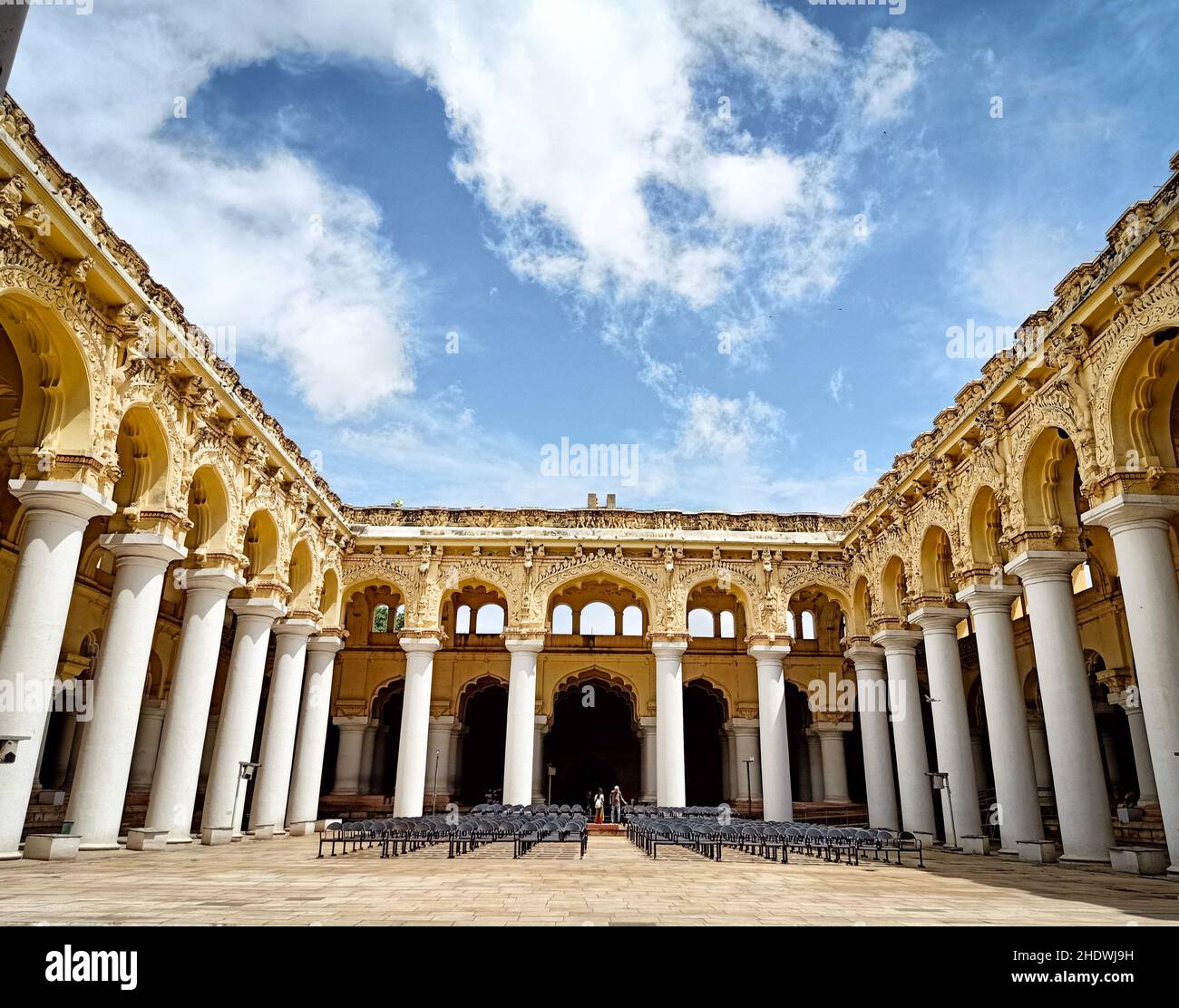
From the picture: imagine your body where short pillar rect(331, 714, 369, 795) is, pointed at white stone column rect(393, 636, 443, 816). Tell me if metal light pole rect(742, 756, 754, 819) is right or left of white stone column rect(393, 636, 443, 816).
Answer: left

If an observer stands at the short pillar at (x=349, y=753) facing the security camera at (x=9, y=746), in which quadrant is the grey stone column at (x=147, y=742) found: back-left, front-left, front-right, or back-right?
front-right

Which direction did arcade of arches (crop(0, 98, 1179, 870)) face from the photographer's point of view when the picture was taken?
facing the viewer
